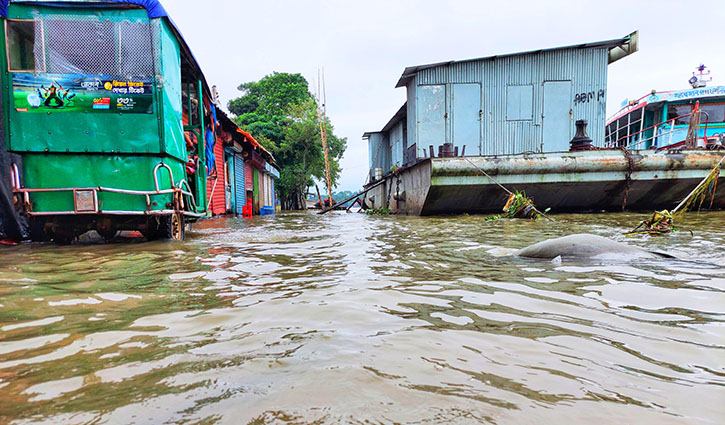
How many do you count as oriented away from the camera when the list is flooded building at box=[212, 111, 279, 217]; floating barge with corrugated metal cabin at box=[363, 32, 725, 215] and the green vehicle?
1

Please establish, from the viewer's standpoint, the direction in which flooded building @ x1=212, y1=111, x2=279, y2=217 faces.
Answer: facing the viewer and to the right of the viewer

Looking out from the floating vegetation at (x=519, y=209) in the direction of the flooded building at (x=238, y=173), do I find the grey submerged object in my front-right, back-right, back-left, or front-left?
back-left

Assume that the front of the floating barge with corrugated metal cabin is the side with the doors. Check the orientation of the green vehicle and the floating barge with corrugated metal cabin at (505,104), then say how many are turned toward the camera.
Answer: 1

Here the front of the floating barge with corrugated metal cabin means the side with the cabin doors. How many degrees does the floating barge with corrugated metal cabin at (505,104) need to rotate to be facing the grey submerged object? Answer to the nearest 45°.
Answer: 0° — it already faces it

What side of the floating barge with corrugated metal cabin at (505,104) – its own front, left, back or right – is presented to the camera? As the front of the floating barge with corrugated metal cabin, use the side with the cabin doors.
front

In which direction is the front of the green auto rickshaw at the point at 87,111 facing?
away from the camera

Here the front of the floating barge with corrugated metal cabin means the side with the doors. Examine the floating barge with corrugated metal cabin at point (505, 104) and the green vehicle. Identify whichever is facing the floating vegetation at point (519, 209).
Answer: the floating barge with corrugated metal cabin

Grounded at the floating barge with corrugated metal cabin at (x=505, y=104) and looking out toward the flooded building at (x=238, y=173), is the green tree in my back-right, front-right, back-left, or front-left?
front-right

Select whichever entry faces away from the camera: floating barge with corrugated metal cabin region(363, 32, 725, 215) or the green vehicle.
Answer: the green vehicle

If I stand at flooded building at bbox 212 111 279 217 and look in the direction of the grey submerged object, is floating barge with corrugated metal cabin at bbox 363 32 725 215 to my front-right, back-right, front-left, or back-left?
front-left

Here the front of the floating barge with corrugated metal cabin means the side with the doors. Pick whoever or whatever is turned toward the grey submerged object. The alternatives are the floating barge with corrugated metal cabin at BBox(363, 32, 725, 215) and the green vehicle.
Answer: the floating barge with corrugated metal cabin

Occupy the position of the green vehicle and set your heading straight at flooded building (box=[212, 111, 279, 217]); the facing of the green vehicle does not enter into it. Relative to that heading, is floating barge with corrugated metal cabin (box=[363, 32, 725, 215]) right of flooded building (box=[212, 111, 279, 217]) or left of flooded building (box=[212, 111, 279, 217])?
right

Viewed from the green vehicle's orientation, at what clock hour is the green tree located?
The green tree is roughly at 1 o'clock from the green vehicle.

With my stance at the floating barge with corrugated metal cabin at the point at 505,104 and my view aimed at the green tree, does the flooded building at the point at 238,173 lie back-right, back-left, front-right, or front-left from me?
front-left

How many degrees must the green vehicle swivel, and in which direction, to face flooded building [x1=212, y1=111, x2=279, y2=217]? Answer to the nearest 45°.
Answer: approximately 45° to its right
